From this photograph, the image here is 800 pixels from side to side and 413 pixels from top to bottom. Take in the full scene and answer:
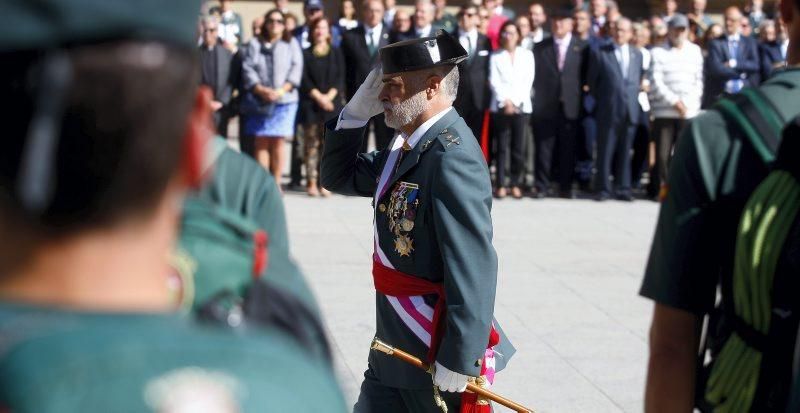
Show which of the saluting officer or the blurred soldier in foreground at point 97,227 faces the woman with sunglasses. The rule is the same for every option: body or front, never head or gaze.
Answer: the blurred soldier in foreground

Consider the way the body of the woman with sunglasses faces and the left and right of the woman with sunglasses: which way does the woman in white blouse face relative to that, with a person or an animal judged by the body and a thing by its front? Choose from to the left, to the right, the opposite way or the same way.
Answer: the same way

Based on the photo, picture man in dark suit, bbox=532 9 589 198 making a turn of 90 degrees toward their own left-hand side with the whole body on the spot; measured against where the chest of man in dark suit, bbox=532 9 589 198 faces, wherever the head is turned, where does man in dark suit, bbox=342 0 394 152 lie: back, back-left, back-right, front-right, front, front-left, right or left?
back

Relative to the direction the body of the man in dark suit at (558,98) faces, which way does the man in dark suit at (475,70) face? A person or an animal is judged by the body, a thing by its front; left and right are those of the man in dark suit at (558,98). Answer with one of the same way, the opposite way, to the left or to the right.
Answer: the same way

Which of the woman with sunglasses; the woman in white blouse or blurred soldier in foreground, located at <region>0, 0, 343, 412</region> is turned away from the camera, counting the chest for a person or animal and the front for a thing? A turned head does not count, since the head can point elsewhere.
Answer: the blurred soldier in foreground

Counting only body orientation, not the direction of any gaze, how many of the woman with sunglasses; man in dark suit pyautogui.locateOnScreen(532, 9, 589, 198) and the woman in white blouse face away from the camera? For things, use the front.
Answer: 0

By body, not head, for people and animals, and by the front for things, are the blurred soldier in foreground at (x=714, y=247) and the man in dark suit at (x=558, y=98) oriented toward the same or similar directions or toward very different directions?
very different directions

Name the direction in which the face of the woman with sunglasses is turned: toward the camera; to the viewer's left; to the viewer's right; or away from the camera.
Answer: toward the camera

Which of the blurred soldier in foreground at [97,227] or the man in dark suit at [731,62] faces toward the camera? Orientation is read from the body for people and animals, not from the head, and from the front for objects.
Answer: the man in dark suit

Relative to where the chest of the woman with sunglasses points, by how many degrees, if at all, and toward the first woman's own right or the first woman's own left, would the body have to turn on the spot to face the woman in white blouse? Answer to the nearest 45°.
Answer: approximately 90° to the first woman's own left

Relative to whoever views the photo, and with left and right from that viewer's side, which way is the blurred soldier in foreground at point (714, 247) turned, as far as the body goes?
facing away from the viewer

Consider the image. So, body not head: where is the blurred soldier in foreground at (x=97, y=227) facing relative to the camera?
away from the camera

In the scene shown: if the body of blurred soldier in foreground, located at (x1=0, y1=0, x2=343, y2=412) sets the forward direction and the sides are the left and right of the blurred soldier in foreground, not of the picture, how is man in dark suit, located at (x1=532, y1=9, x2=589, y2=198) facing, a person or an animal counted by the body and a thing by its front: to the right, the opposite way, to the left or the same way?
the opposite way

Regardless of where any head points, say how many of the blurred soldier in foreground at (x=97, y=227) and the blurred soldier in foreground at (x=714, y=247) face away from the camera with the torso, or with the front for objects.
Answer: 2

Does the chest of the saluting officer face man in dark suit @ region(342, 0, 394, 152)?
no

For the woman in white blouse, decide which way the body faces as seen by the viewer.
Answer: toward the camera

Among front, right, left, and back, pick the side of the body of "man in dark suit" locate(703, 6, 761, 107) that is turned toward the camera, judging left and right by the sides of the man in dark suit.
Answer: front

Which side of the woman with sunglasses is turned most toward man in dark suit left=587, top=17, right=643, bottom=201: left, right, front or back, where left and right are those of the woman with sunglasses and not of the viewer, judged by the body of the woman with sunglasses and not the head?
left

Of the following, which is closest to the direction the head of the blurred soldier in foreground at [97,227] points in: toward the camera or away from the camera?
away from the camera

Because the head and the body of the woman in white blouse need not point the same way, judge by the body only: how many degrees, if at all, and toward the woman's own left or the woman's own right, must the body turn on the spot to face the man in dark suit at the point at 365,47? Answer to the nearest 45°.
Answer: approximately 90° to the woman's own right

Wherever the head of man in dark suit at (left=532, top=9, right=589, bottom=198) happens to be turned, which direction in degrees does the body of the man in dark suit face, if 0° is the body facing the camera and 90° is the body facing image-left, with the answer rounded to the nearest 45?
approximately 0°
